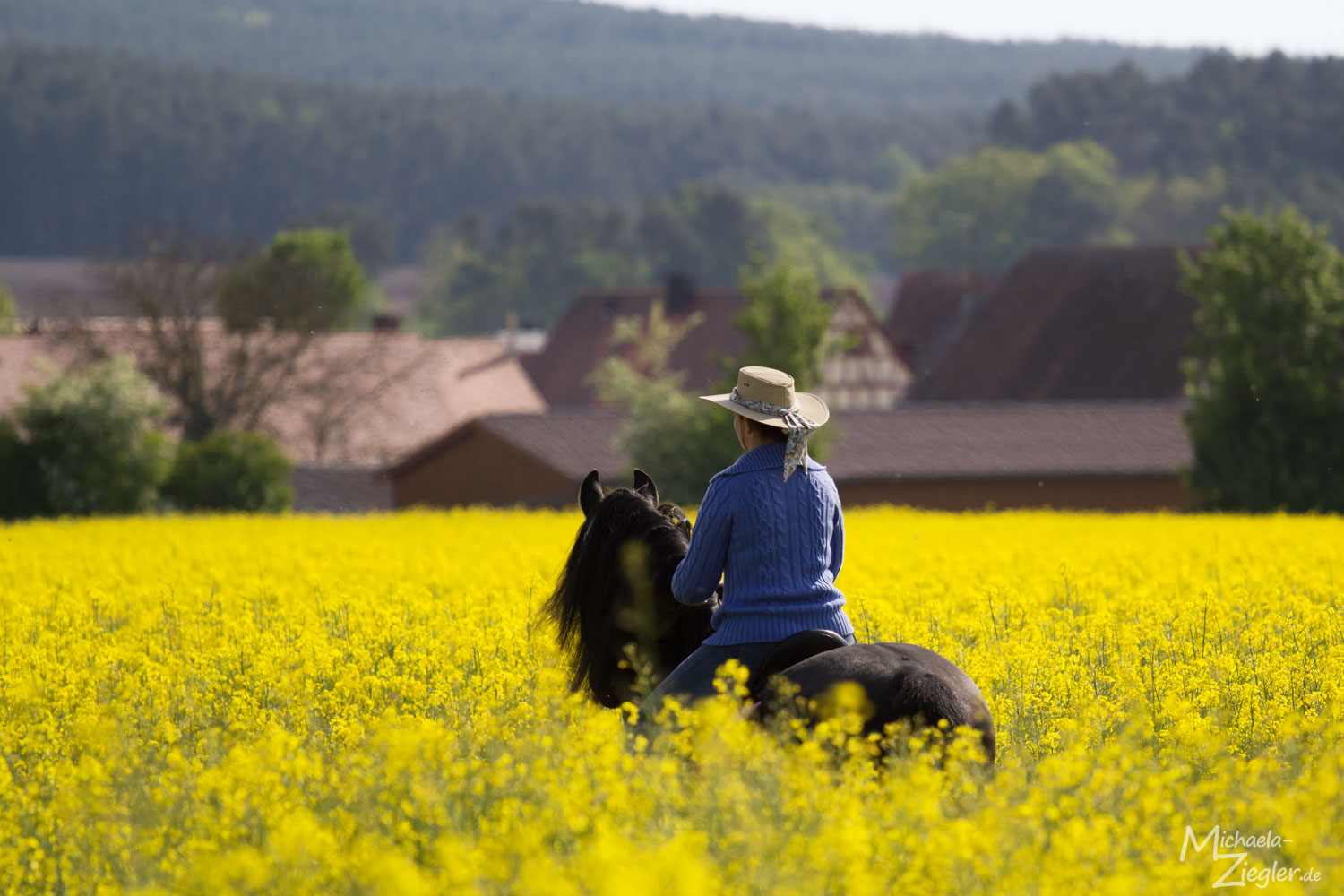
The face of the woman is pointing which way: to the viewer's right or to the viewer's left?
to the viewer's left

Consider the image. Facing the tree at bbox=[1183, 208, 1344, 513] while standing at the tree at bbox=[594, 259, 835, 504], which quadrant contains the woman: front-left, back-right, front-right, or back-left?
front-right

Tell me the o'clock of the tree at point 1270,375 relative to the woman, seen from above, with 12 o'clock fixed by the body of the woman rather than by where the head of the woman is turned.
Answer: The tree is roughly at 2 o'clock from the woman.

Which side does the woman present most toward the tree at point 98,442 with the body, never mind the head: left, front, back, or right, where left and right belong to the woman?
front

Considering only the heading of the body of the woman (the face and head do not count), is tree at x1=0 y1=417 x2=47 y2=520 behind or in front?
in front

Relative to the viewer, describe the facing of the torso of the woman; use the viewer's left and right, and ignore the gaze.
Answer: facing away from the viewer and to the left of the viewer
